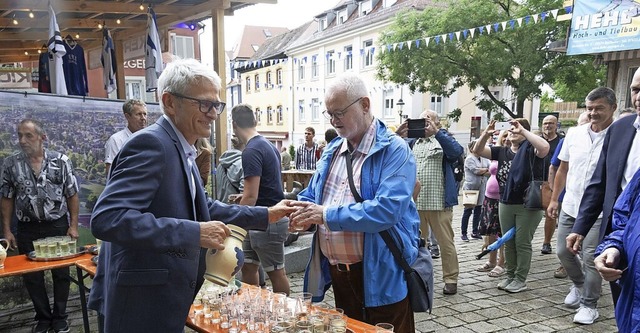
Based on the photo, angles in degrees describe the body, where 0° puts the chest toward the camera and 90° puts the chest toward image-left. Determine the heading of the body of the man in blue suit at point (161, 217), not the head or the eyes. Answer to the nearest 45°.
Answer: approximately 270°

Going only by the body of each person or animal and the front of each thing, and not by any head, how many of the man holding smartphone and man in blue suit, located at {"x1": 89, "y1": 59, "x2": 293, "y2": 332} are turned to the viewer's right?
1

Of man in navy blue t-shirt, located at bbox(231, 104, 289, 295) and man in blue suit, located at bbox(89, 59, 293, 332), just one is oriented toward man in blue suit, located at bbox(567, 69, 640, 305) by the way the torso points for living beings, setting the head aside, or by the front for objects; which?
man in blue suit, located at bbox(89, 59, 293, 332)

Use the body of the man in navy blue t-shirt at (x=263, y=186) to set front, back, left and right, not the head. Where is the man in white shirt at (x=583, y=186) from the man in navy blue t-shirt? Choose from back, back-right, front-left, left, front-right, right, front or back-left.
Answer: back-right

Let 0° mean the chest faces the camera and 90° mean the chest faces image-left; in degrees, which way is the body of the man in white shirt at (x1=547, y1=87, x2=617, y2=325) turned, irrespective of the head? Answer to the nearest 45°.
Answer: approximately 45°

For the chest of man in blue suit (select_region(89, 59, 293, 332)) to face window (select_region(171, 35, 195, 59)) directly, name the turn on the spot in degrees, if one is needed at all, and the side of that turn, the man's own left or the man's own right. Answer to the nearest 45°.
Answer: approximately 90° to the man's own left

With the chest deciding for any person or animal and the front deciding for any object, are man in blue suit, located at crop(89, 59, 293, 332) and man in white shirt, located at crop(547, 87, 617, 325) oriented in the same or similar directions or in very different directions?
very different directions
